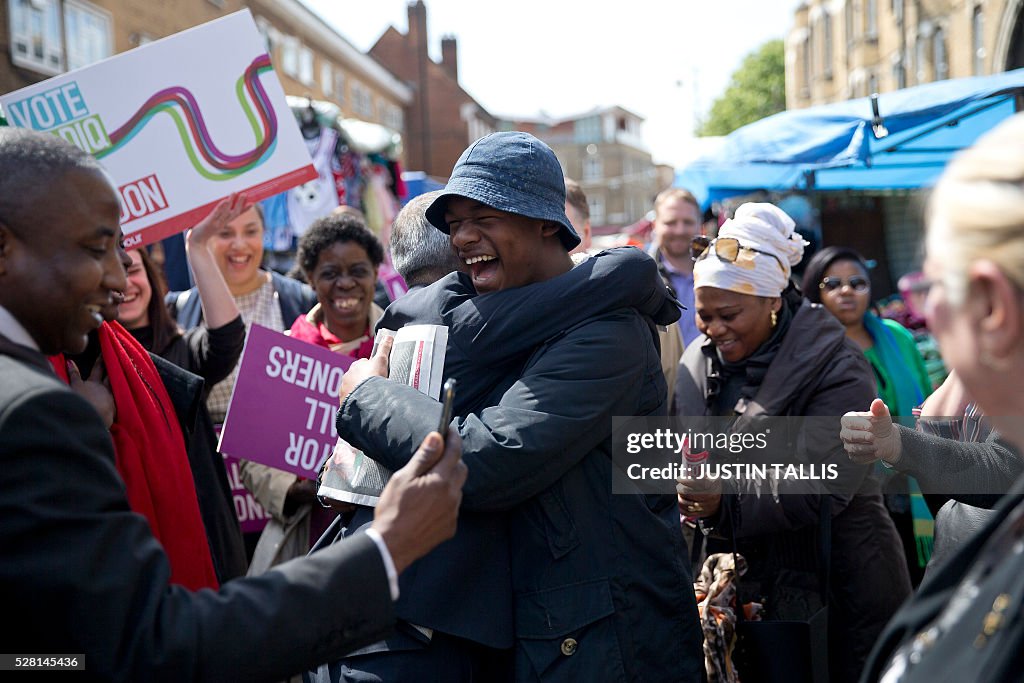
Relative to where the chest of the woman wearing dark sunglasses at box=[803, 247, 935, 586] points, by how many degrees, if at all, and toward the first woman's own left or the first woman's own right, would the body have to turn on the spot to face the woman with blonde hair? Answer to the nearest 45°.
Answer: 0° — they already face them

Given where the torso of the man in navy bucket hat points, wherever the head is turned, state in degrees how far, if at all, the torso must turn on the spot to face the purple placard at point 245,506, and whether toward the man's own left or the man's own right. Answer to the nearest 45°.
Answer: approximately 90° to the man's own right

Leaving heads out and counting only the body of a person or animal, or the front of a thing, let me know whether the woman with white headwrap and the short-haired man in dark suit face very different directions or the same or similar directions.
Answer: very different directions

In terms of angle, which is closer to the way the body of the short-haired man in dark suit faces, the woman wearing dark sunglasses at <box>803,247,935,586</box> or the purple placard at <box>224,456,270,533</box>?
the woman wearing dark sunglasses

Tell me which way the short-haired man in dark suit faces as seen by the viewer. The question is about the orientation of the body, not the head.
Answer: to the viewer's right

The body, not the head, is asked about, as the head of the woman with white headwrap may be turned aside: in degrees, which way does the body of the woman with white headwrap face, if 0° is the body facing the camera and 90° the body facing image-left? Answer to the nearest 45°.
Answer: approximately 45°

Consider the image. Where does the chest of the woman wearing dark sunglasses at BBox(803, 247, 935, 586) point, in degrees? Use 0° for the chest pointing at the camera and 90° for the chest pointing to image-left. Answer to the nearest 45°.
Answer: approximately 0°

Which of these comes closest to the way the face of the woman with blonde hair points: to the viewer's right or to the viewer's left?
to the viewer's left

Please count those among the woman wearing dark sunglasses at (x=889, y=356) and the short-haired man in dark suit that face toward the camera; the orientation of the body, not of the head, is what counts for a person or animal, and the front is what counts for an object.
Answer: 1

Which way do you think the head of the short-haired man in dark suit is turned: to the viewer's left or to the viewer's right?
to the viewer's right

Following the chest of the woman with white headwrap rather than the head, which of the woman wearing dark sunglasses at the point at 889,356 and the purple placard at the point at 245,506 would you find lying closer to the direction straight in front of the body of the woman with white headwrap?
the purple placard
